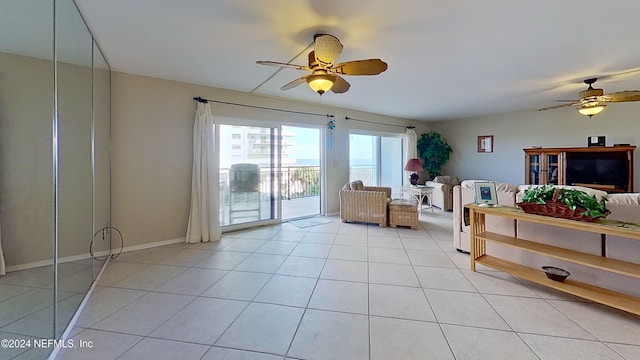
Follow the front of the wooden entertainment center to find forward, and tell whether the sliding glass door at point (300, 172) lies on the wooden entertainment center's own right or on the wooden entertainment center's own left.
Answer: on the wooden entertainment center's own right

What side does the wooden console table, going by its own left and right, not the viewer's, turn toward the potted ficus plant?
right

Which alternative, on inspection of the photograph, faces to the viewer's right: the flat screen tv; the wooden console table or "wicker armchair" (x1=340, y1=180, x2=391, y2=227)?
the wicker armchair

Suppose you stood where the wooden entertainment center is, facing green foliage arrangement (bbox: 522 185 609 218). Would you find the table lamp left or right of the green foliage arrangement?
right

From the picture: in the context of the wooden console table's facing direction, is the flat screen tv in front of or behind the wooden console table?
behind
